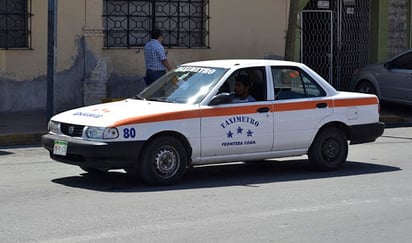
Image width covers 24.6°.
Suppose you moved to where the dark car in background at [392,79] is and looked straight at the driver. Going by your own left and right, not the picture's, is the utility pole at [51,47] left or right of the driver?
right

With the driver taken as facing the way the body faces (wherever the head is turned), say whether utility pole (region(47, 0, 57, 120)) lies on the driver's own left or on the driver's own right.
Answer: on the driver's own right

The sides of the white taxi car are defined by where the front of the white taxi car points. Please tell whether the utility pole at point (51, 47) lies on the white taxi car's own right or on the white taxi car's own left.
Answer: on the white taxi car's own right

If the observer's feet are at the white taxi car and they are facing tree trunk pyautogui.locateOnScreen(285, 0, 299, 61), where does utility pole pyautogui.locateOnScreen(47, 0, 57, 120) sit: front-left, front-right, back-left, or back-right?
front-left

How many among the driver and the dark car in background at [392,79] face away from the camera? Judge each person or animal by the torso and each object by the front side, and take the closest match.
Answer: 0

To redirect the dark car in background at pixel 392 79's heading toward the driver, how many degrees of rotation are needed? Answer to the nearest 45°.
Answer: approximately 90° to its left

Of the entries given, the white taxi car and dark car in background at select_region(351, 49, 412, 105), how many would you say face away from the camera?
0

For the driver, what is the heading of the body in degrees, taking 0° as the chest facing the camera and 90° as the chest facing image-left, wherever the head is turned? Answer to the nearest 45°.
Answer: approximately 45°

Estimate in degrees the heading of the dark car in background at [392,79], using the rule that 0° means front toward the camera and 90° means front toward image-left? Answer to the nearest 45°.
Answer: approximately 90°

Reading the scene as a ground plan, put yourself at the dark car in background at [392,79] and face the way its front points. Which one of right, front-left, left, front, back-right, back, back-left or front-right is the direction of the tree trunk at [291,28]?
front-left

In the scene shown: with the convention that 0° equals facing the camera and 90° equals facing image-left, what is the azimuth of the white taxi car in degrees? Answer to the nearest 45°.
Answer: approximately 45°
